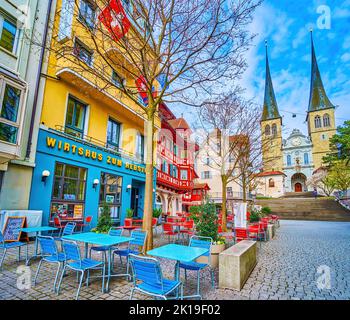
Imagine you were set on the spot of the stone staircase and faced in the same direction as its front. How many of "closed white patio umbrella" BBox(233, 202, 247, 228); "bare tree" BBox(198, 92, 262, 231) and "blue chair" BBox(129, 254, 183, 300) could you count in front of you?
3

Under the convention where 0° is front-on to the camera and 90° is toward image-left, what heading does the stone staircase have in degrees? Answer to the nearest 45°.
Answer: approximately 0°

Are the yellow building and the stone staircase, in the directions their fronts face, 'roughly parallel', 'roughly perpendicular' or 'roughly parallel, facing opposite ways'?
roughly perpendicular

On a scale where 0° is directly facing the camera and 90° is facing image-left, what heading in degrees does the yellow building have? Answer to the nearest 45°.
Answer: approximately 315°

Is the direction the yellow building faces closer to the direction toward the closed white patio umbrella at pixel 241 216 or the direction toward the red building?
the closed white patio umbrella

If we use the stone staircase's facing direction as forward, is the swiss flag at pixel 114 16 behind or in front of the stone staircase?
in front

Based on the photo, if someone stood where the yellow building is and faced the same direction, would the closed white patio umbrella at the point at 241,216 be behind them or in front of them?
in front

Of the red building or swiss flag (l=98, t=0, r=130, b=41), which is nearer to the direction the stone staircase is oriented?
the swiss flag
